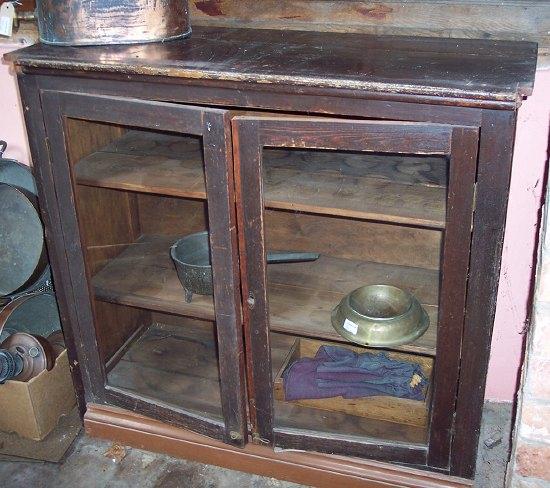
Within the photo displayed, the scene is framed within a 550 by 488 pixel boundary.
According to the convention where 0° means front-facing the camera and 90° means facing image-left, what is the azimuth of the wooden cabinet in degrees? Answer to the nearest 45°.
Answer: approximately 0°

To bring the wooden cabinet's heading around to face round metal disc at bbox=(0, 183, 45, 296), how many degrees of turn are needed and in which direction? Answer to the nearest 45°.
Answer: approximately 135° to its right

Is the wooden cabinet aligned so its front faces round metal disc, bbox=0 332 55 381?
no

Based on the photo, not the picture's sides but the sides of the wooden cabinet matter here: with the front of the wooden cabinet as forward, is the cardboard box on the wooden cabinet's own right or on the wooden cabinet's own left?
on the wooden cabinet's own right

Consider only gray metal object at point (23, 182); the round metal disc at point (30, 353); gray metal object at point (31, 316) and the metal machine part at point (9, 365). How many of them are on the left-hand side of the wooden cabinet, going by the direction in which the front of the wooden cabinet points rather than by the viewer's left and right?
0

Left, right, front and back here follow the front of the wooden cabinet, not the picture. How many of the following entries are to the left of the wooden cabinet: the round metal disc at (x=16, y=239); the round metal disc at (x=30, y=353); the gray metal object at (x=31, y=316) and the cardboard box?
0

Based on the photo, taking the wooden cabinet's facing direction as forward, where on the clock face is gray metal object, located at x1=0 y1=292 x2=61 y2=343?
The gray metal object is roughly at 4 o'clock from the wooden cabinet.

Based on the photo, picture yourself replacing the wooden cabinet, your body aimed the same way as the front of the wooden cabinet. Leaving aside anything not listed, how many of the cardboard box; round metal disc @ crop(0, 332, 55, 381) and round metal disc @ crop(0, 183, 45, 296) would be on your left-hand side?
0

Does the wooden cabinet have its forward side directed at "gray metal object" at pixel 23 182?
no
